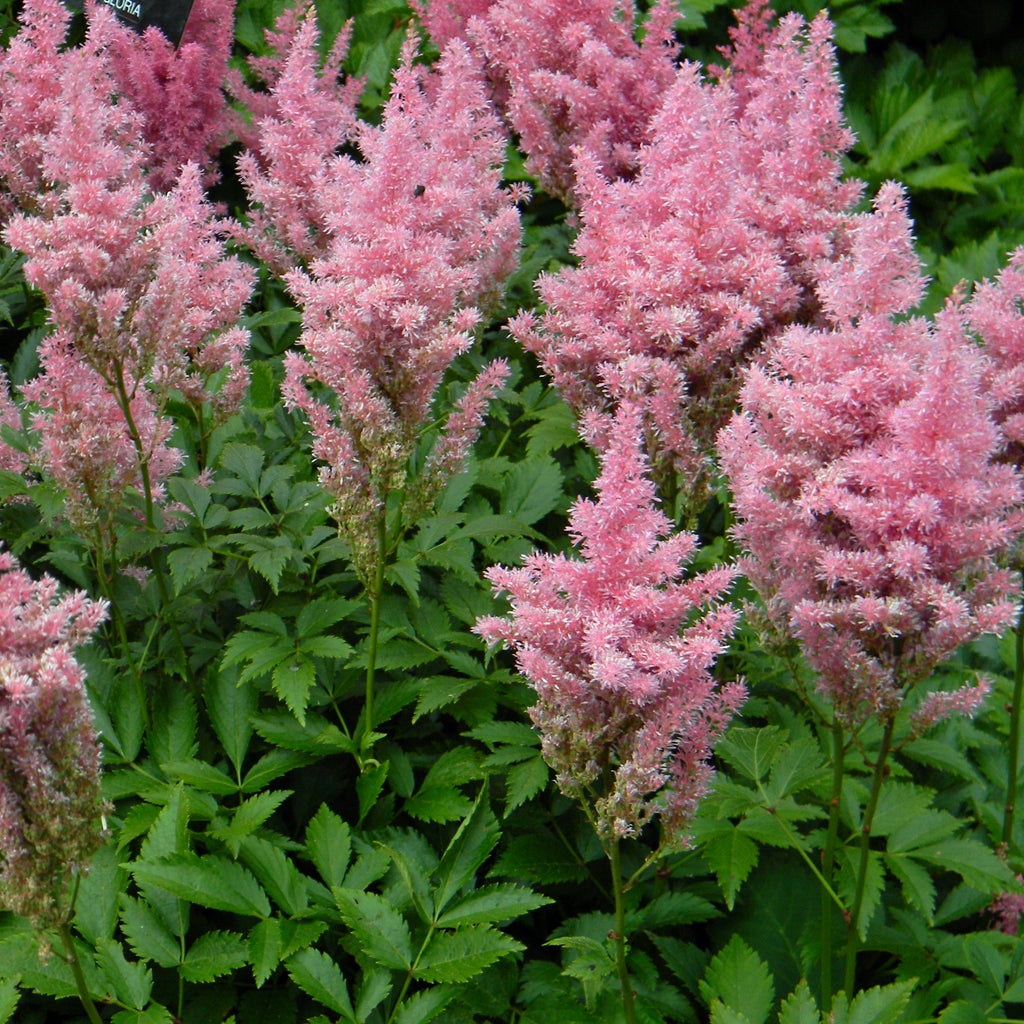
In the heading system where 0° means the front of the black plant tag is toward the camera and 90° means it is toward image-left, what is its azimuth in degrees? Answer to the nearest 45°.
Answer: approximately 0°
